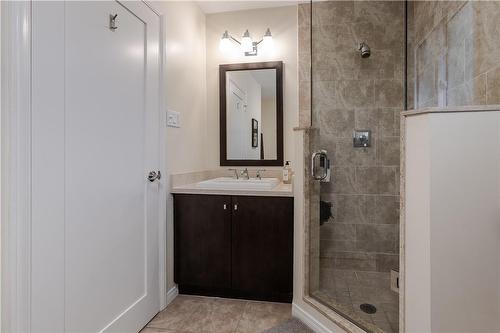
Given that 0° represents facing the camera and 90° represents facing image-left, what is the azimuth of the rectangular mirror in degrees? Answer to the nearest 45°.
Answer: approximately 0°

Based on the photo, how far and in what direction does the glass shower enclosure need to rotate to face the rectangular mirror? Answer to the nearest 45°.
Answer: approximately 45° to its right

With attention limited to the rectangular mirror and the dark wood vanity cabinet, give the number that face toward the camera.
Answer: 2

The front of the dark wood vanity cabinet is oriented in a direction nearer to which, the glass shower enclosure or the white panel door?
the white panel door

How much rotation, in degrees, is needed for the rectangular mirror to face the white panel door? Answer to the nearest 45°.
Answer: approximately 45° to its right

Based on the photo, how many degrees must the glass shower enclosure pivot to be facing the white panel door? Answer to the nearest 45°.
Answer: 0° — it already faces it

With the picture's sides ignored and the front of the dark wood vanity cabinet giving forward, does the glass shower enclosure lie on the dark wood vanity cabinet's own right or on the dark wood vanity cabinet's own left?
on the dark wood vanity cabinet's own left

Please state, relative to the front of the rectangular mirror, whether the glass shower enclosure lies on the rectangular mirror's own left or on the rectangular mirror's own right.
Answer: on the rectangular mirror's own left
